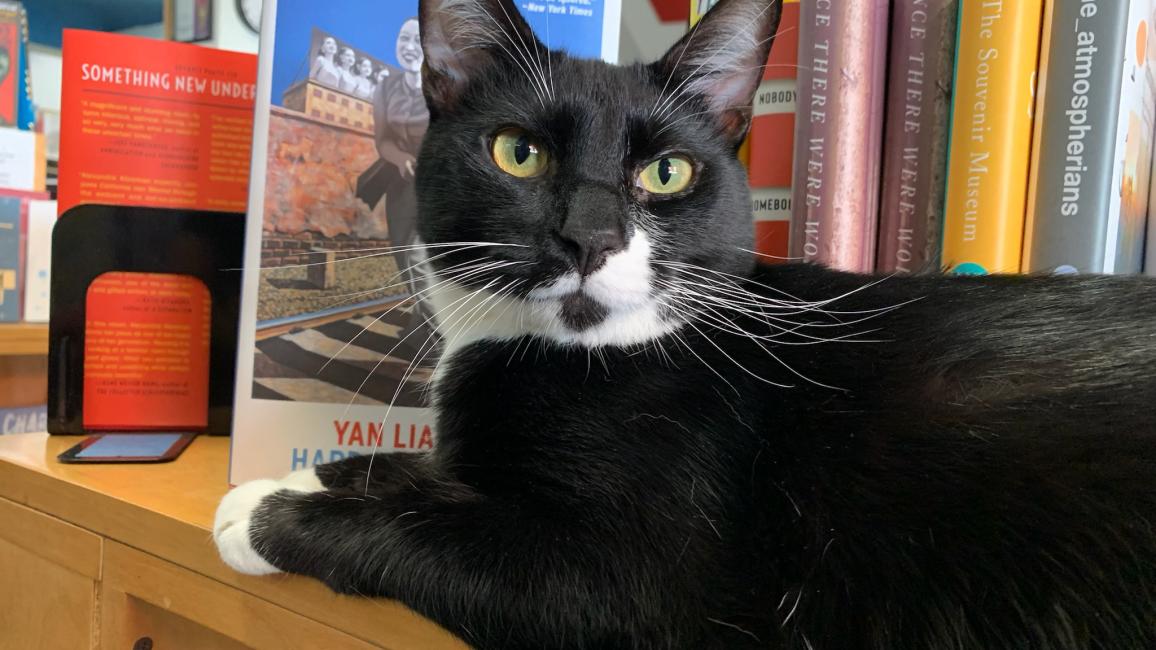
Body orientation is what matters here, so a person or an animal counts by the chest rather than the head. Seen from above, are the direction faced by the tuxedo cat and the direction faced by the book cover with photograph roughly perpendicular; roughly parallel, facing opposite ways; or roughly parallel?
roughly perpendicular

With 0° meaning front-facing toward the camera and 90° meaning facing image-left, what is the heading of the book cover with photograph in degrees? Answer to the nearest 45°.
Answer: approximately 0°

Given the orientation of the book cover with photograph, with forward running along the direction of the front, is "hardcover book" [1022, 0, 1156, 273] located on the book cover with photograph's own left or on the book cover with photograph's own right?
on the book cover with photograph's own left

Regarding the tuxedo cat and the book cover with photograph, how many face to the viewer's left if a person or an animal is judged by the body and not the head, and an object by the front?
1

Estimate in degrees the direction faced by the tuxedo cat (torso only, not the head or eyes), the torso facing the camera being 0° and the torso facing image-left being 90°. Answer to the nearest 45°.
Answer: approximately 90°
